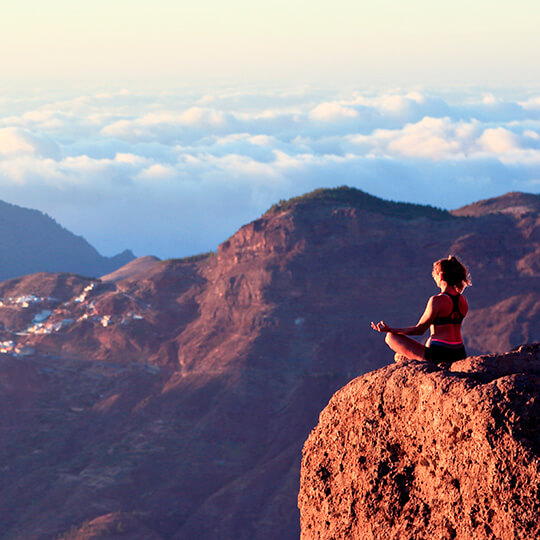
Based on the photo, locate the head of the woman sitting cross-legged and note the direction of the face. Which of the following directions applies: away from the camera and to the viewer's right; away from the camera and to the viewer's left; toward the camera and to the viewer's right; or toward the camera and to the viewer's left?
away from the camera and to the viewer's left

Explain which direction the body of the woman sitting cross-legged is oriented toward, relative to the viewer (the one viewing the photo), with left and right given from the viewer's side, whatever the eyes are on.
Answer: facing away from the viewer and to the left of the viewer
